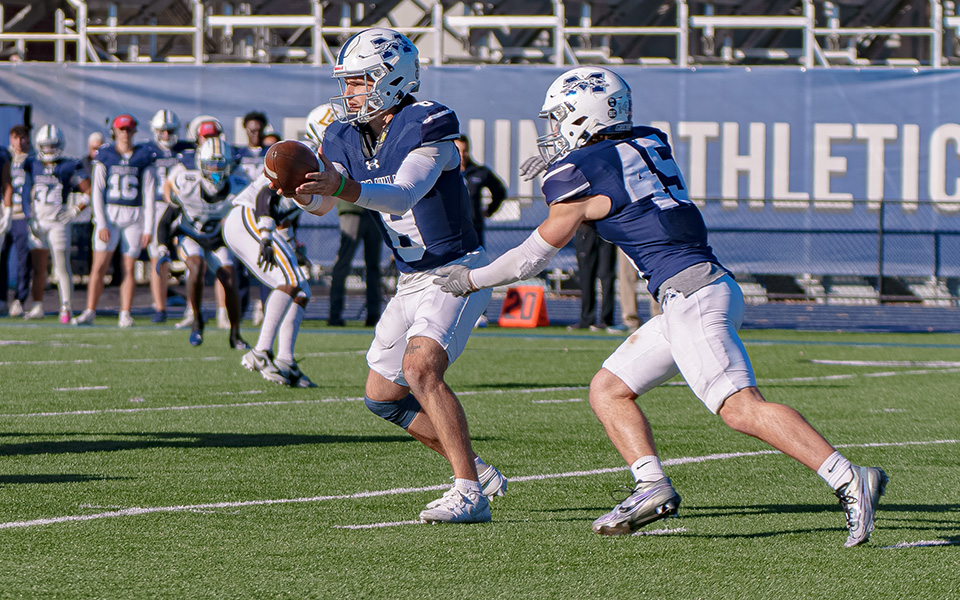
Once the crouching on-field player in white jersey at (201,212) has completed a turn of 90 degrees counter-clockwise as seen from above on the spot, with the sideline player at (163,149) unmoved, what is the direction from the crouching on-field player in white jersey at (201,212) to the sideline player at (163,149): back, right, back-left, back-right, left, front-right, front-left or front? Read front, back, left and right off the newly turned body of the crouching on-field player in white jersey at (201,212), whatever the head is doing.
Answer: left

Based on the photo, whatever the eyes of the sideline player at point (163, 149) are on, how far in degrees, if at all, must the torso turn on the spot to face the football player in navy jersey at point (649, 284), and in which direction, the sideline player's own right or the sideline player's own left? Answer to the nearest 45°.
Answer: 0° — they already face them

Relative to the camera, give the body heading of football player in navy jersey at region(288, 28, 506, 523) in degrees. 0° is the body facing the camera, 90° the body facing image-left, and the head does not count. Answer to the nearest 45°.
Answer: approximately 45°

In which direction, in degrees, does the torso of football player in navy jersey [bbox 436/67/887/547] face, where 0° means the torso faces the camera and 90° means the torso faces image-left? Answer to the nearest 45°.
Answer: approximately 90°

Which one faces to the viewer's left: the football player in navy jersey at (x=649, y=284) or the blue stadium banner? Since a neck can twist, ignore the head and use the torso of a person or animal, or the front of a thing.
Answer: the football player in navy jersey

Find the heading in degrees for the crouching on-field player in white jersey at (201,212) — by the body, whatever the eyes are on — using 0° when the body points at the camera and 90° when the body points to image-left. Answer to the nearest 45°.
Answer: approximately 0°

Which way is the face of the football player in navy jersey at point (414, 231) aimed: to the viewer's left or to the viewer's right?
to the viewer's left

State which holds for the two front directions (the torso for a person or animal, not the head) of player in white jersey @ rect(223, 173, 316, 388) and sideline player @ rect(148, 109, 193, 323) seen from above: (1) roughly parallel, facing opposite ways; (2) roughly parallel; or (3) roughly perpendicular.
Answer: roughly perpendicular

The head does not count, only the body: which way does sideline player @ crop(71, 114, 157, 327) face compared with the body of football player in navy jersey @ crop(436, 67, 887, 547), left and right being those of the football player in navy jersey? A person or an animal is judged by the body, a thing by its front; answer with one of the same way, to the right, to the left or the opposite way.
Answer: to the left
